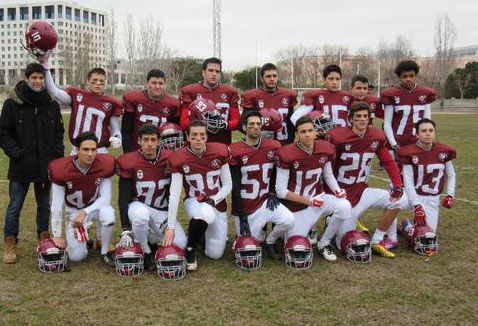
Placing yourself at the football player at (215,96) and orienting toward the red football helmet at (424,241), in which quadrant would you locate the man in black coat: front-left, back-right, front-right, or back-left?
back-right

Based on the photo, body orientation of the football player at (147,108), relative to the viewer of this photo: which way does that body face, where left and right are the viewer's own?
facing the viewer

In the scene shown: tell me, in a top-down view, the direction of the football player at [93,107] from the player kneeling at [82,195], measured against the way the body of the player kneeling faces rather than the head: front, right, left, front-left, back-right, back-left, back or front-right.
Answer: back

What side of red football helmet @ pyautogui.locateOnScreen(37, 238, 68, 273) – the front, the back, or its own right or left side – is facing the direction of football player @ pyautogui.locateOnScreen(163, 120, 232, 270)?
left

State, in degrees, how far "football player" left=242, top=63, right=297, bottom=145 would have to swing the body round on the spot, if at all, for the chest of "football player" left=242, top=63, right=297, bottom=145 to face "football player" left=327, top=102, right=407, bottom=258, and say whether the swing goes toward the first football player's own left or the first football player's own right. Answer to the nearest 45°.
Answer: approximately 45° to the first football player's own left

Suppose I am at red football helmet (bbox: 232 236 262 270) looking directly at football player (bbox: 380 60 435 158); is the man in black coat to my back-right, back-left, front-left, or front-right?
back-left

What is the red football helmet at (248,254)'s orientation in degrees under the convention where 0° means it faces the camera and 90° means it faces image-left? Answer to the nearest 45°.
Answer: approximately 0°

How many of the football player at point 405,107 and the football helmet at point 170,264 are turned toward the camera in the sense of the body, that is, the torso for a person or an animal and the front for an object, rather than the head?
2

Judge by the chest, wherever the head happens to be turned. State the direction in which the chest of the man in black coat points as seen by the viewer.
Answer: toward the camera
